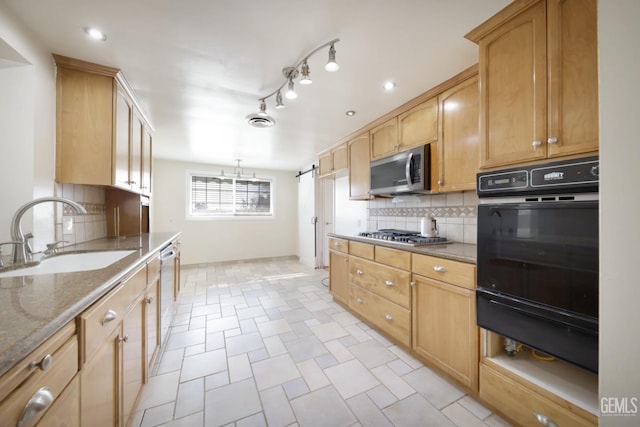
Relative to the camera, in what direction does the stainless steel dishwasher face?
facing to the right of the viewer

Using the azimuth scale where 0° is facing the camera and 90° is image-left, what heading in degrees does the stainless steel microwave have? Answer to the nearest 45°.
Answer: approximately 45°

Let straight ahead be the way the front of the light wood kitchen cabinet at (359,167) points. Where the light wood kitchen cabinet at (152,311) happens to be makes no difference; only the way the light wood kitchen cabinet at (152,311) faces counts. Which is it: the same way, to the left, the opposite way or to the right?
the opposite way

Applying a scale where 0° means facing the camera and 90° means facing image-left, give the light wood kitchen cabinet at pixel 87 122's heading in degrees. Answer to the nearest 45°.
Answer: approximately 270°

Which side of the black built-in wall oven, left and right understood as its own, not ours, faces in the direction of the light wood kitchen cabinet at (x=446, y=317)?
right

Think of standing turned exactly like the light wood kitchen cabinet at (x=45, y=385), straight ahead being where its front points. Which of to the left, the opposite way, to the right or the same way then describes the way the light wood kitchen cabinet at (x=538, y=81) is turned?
the opposite way

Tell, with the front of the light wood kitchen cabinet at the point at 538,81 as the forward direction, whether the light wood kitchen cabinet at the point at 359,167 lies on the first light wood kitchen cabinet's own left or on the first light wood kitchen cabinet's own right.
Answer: on the first light wood kitchen cabinet's own right

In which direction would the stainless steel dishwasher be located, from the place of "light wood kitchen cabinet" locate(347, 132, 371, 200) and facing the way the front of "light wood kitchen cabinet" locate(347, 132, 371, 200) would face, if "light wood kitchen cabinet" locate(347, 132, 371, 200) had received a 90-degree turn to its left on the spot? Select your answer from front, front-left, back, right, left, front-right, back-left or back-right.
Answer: right

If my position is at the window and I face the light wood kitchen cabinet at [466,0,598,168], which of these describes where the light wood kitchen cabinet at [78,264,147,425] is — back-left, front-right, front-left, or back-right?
front-right

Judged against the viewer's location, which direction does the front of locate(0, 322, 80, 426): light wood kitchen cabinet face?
facing the viewer and to the right of the viewer

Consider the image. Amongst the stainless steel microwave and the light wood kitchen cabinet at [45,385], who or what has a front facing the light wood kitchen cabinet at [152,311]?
the stainless steel microwave

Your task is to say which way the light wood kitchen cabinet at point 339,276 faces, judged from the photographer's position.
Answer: facing the viewer and to the left of the viewer

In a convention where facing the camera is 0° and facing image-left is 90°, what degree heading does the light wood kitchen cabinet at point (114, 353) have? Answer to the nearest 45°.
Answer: approximately 270°

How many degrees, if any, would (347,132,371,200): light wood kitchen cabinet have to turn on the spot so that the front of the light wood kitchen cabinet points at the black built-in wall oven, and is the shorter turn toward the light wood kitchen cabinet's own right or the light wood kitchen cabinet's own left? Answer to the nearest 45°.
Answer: approximately 90° to the light wood kitchen cabinet's own left
